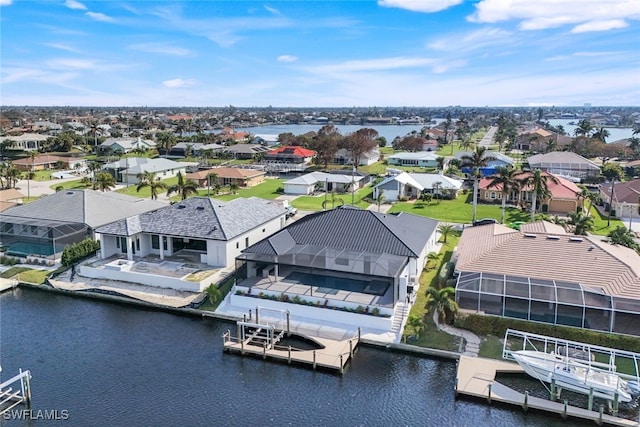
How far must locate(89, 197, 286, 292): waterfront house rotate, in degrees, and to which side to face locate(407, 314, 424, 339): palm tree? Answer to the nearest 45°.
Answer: approximately 90° to its right

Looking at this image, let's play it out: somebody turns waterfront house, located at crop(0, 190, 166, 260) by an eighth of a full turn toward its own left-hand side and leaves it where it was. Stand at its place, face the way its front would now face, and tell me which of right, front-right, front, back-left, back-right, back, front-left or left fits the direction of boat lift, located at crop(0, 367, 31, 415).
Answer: back

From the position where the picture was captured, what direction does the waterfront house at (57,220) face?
facing away from the viewer and to the right of the viewer

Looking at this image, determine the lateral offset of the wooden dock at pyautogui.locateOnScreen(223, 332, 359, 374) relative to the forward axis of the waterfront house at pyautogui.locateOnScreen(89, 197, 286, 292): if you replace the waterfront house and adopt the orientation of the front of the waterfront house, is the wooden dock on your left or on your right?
on your right

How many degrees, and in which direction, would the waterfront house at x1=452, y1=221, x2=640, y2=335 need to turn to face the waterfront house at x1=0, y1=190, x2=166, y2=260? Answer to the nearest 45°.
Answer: approximately 90° to its left

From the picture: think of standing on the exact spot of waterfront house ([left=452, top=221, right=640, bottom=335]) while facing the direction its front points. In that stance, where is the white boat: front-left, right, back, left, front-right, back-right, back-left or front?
back

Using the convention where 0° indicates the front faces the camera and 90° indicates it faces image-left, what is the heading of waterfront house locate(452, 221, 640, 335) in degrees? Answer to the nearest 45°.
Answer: approximately 180°

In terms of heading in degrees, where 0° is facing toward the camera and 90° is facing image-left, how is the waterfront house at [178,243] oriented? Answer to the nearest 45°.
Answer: approximately 225°

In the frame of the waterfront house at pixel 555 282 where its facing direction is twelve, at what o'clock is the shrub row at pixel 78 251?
The shrub row is roughly at 9 o'clock from the waterfront house.

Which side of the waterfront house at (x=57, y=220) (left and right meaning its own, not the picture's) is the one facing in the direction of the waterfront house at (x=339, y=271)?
right

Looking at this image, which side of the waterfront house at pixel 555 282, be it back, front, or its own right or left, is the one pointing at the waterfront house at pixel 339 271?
left

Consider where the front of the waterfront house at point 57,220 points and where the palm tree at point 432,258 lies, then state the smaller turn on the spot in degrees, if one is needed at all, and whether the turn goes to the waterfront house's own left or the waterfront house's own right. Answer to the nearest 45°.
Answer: approximately 90° to the waterfront house's own right

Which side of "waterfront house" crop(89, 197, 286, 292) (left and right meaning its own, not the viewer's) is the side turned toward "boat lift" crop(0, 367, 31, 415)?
back

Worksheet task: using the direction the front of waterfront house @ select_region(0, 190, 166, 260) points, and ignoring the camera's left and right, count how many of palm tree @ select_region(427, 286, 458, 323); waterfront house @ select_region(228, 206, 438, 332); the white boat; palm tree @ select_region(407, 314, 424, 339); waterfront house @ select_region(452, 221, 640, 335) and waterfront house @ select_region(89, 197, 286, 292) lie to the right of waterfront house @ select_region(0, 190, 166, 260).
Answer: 6

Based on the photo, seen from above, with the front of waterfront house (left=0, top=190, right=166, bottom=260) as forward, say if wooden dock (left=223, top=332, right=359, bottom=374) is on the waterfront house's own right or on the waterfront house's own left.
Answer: on the waterfront house's own right
